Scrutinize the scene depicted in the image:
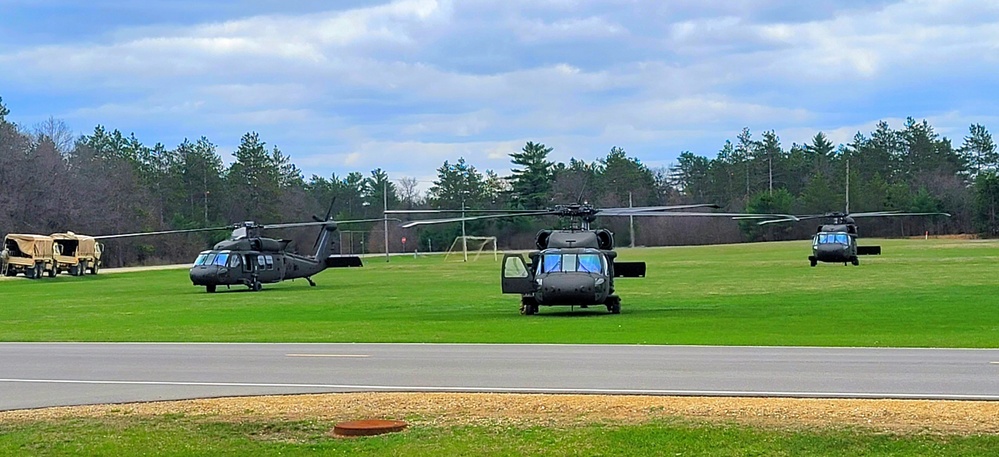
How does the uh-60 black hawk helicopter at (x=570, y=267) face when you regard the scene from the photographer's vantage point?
facing the viewer

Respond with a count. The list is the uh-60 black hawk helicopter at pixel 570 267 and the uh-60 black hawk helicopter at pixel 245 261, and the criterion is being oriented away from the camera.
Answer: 0

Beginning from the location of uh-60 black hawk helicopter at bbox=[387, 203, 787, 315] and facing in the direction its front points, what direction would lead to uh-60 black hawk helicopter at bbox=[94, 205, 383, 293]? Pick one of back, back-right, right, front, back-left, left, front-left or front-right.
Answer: back-right

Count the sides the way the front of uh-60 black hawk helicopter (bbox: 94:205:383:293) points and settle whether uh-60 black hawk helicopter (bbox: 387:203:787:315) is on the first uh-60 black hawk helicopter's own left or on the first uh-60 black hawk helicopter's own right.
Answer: on the first uh-60 black hawk helicopter's own left

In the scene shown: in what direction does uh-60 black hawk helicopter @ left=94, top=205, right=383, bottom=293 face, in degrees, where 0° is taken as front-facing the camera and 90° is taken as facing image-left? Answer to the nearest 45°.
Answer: approximately 45°
